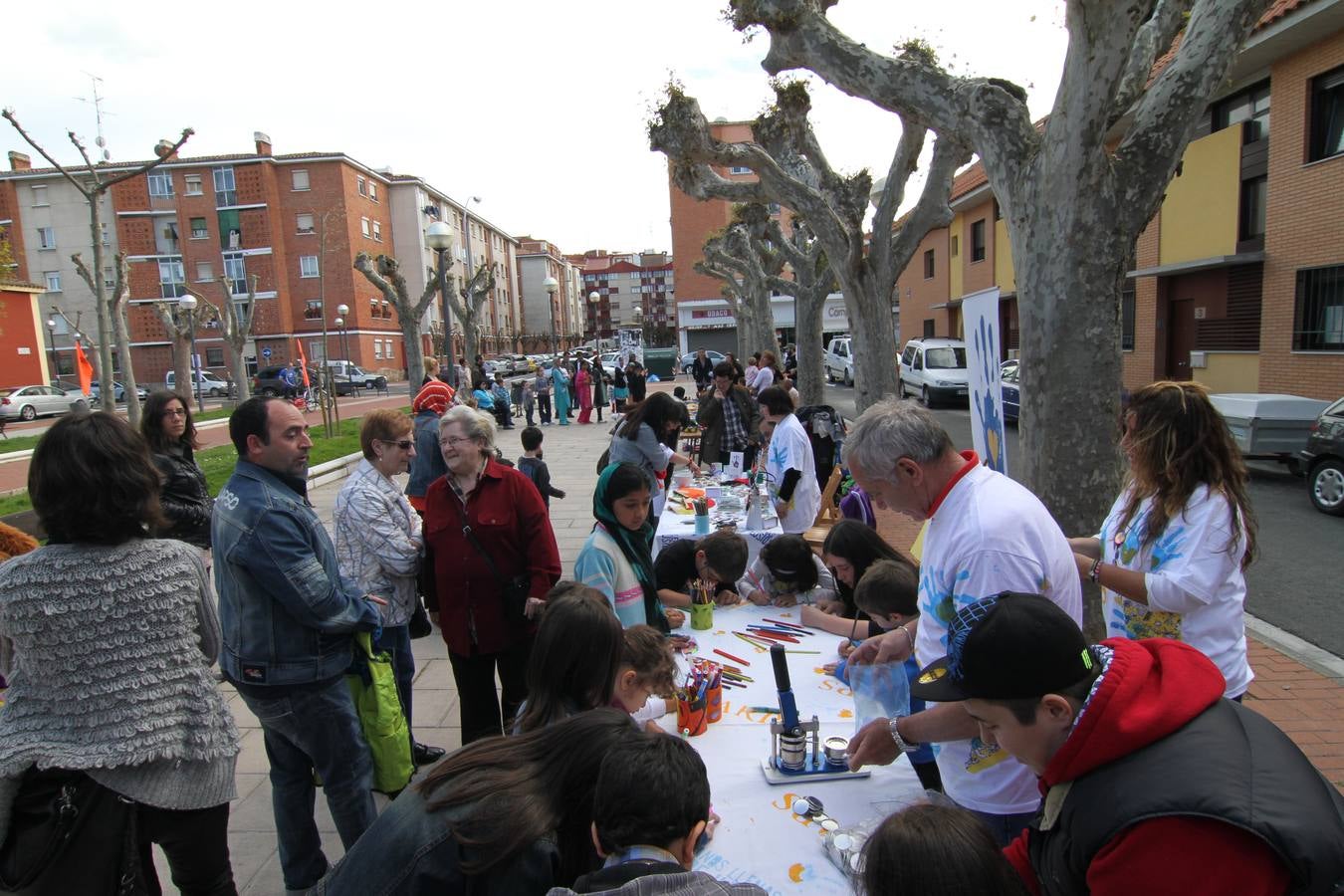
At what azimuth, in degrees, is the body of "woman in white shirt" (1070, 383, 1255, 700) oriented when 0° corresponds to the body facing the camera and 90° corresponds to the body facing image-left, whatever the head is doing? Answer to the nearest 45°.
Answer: approximately 90°

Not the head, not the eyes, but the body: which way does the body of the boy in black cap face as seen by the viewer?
to the viewer's left

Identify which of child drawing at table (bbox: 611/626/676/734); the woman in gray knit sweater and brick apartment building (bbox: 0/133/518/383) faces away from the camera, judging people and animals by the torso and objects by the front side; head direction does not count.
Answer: the woman in gray knit sweater

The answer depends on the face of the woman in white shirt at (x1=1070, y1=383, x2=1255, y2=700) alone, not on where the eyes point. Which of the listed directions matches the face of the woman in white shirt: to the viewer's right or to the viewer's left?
to the viewer's left

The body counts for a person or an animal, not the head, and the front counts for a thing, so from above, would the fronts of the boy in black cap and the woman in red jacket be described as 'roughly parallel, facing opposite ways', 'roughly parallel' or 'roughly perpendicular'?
roughly perpendicular

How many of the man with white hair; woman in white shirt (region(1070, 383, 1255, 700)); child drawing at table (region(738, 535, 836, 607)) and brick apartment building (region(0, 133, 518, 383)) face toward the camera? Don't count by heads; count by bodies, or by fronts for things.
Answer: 2

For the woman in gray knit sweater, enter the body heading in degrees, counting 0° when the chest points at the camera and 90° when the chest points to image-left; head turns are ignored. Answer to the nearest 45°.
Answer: approximately 180°

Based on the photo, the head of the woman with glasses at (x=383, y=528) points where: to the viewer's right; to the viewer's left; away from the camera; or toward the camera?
to the viewer's right

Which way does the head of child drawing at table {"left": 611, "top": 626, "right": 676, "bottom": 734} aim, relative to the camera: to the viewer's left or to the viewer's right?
to the viewer's right
